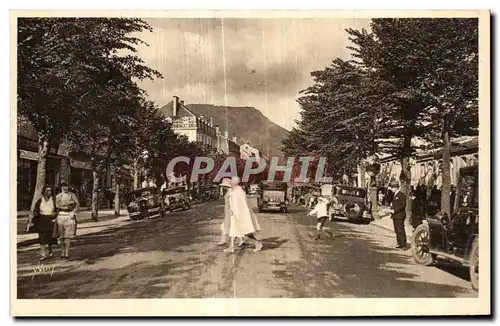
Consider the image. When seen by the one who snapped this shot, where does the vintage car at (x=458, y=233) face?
facing away from the viewer and to the left of the viewer

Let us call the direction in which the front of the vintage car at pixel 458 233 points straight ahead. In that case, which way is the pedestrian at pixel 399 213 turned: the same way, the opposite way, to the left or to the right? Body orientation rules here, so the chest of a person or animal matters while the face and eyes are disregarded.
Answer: to the left

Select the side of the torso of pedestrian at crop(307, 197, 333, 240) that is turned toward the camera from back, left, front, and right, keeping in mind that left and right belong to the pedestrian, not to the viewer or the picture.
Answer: left

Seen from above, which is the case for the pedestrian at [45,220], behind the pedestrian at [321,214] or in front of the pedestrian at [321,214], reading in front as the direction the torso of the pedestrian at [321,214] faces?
in front

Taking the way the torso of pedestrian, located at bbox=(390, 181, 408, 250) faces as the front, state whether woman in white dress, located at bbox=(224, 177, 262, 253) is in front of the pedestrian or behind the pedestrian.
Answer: in front

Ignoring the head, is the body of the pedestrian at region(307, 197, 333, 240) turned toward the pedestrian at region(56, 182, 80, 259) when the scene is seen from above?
yes

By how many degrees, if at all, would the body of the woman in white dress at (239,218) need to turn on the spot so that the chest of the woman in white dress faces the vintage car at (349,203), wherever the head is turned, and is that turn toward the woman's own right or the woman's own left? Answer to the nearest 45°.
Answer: approximately 180°
